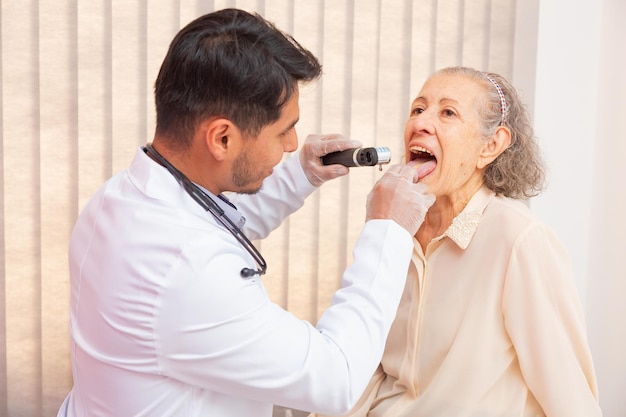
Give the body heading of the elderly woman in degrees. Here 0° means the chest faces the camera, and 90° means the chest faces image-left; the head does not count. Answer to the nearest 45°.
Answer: approximately 45°

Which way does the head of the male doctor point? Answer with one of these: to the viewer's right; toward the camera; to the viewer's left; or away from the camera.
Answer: to the viewer's right

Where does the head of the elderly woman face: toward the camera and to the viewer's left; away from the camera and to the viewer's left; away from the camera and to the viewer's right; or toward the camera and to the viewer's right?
toward the camera and to the viewer's left
